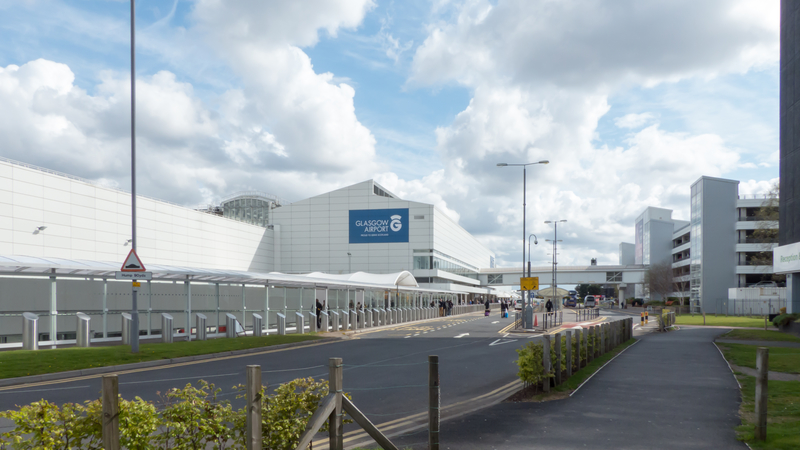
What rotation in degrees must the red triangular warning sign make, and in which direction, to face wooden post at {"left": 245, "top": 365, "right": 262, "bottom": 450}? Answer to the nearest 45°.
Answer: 0° — it already faces it

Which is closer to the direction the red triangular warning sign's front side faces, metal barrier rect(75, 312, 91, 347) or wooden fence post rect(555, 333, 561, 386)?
the wooden fence post

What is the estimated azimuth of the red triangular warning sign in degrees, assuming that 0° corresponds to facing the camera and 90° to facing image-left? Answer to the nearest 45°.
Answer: approximately 0°

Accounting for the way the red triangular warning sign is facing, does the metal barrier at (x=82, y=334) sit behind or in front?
behind

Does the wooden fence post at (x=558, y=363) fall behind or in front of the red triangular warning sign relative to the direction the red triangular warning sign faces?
in front

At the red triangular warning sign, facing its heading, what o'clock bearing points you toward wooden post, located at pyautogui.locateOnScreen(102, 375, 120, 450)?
The wooden post is roughly at 12 o'clock from the red triangular warning sign.

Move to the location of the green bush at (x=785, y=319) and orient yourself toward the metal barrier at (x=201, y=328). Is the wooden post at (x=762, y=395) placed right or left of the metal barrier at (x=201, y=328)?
left

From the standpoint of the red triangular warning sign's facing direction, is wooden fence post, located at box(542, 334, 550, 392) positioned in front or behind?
in front
